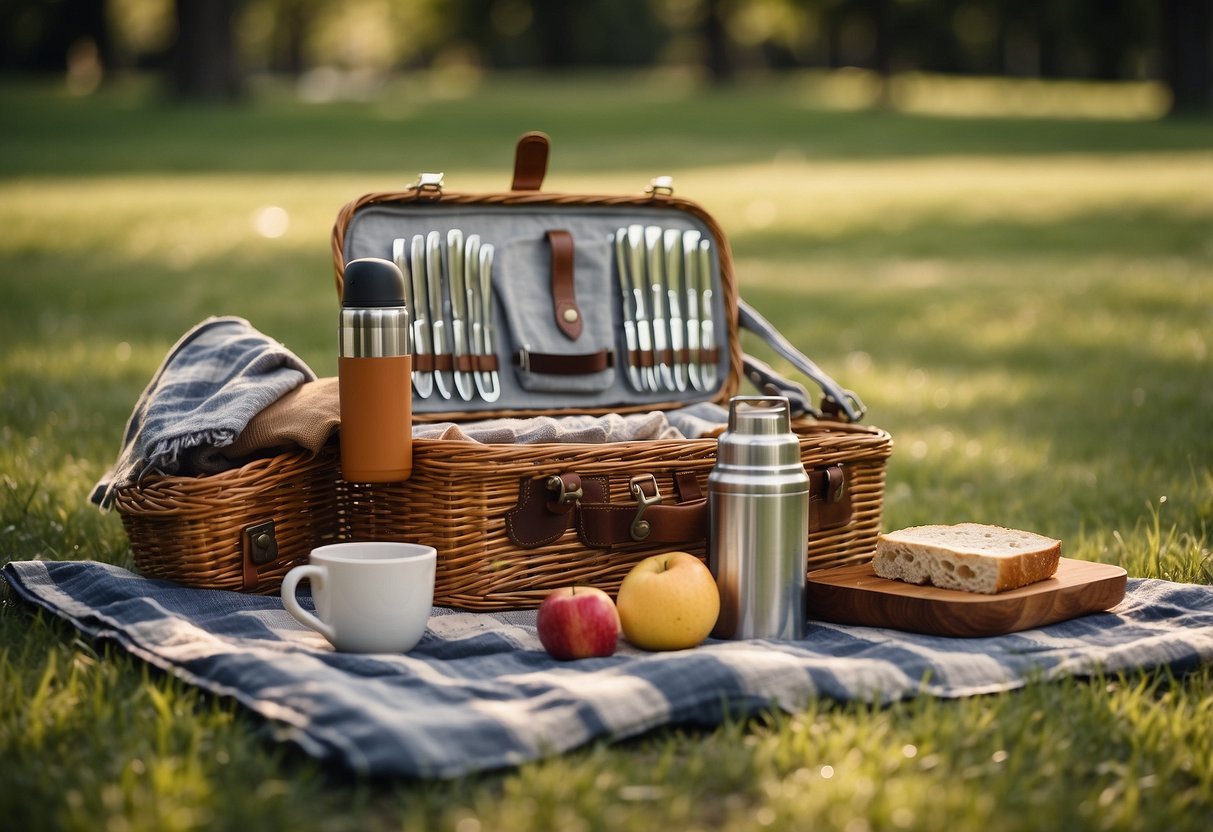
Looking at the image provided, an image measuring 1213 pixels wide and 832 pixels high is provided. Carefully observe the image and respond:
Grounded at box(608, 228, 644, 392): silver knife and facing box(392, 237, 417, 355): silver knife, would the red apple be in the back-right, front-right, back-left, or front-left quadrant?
front-left

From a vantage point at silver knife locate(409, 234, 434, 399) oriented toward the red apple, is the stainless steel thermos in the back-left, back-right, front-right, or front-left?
front-left

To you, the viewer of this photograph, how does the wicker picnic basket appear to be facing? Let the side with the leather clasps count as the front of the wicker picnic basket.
facing the viewer

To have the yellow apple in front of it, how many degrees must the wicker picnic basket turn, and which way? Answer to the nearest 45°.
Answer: approximately 45° to its left

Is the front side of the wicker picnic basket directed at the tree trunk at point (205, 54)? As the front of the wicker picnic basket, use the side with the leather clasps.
no

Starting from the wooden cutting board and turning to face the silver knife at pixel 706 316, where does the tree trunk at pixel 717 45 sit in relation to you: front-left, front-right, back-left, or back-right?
front-right

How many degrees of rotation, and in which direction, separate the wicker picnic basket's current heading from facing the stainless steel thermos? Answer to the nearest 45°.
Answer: approximately 45° to its left

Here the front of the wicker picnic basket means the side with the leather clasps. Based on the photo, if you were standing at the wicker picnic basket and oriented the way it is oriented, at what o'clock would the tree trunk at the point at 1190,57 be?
The tree trunk is roughly at 7 o'clock from the wicker picnic basket.
